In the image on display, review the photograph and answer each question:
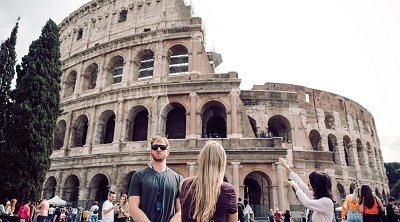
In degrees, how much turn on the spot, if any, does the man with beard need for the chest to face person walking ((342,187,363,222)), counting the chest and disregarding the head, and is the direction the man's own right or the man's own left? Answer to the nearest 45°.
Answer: approximately 135° to the man's own left

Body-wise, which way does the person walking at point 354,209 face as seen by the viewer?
away from the camera

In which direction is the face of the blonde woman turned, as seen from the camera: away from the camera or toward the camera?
away from the camera

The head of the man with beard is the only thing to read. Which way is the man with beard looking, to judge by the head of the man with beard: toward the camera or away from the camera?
toward the camera

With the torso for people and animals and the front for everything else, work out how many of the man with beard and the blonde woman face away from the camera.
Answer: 1

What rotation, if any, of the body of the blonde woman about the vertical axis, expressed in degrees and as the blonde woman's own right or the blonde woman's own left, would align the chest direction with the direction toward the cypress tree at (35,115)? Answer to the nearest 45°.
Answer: approximately 45° to the blonde woman's own left

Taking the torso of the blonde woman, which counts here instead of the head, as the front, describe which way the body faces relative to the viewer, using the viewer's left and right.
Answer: facing away from the viewer

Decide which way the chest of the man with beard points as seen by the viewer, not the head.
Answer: toward the camera

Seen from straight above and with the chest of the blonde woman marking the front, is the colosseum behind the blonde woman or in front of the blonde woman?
in front

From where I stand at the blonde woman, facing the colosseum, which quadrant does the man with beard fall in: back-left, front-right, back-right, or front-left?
front-left

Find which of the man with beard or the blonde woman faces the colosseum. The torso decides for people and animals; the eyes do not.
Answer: the blonde woman

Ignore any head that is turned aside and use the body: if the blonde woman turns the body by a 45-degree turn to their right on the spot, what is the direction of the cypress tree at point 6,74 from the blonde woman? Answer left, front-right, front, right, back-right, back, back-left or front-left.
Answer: left

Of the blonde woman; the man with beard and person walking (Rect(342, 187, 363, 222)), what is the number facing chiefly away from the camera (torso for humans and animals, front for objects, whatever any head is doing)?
2

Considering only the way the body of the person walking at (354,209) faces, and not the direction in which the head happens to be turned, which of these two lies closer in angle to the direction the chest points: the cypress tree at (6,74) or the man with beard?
the cypress tree

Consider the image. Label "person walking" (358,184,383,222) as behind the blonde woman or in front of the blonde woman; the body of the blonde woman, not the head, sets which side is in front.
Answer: in front
